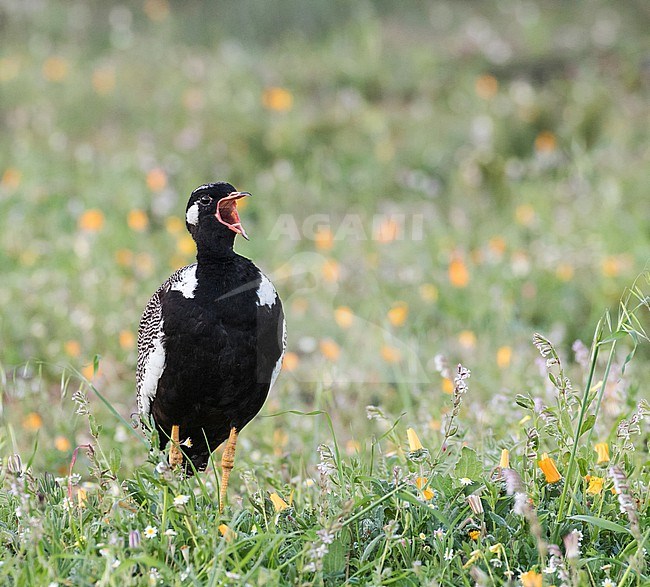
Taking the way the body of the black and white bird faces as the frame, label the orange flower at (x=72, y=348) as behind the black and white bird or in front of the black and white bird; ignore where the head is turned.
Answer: behind

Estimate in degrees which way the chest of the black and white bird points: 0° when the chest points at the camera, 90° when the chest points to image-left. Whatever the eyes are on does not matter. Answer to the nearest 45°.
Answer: approximately 315°

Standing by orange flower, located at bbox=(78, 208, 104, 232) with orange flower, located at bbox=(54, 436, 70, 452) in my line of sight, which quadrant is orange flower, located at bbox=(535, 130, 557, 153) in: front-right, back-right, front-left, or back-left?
back-left

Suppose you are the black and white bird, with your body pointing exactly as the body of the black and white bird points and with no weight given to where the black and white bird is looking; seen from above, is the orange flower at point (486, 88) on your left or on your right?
on your left

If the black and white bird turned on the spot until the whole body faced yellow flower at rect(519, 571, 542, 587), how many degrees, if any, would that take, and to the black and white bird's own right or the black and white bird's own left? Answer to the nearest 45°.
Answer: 0° — it already faces it

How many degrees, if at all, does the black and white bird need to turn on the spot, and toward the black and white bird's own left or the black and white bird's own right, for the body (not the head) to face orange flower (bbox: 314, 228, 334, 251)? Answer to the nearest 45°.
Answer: approximately 135° to the black and white bird's own left

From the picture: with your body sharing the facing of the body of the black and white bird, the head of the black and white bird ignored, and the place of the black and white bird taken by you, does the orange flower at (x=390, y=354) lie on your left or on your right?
on your left

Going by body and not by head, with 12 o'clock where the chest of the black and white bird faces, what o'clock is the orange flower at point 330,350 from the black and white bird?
The orange flower is roughly at 8 o'clock from the black and white bird.

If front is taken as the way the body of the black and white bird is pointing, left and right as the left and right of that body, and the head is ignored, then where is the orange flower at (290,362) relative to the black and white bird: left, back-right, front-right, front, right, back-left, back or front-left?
back-left

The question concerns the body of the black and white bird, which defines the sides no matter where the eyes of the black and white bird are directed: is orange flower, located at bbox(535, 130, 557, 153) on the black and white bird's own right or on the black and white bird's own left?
on the black and white bird's own left
